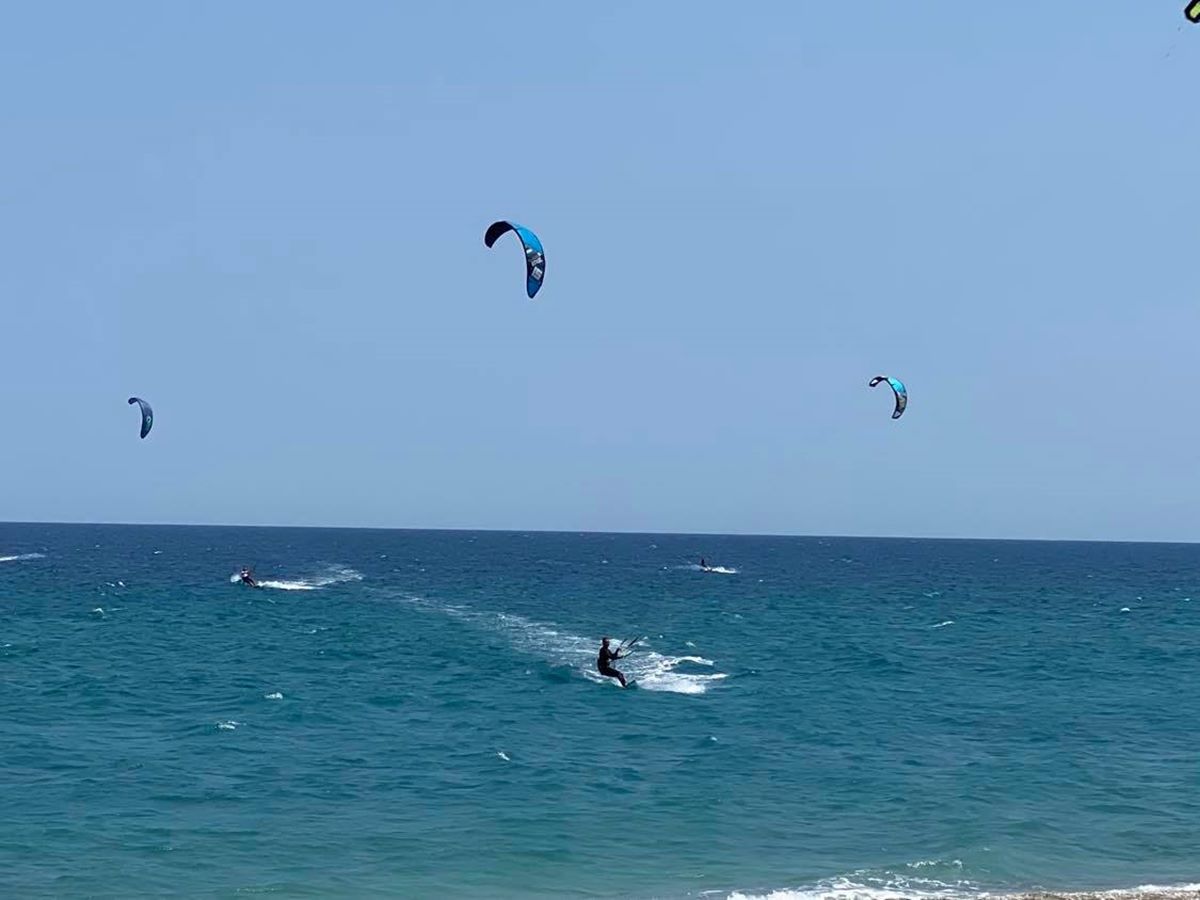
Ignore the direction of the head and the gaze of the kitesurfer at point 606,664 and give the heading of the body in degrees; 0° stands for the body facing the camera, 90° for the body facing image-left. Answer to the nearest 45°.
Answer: approximately 270°
